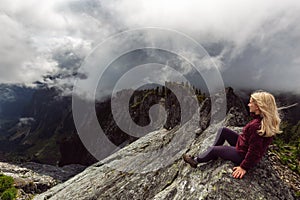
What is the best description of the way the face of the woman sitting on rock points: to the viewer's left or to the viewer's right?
to the viewer's left

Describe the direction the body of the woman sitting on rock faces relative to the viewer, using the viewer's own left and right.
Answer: facing to the left of the viewer
